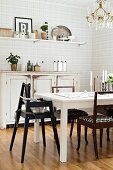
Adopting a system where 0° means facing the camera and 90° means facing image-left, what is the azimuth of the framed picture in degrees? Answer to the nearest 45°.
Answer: approximately 315°
